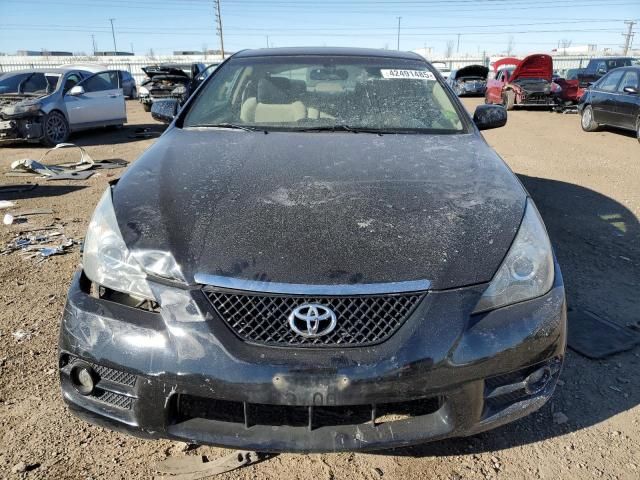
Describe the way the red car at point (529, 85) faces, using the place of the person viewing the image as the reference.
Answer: facing the viewer and to the right of the viewer

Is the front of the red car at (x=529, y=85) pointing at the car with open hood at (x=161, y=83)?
no

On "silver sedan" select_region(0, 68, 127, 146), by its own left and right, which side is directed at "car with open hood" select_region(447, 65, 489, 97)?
back

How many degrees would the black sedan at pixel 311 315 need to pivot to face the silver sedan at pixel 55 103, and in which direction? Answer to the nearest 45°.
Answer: approximately 135° to its right

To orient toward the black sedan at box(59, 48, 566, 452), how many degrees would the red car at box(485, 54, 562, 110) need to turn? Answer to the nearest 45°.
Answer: approximately 45° to its right

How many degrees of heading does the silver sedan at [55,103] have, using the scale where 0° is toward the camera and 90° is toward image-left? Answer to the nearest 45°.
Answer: approximately 45°

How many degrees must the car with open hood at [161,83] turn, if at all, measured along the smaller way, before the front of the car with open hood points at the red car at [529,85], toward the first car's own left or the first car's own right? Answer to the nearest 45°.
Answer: approximately 135° to the first car's own left

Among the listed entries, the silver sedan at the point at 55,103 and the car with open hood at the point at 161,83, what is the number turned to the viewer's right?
0

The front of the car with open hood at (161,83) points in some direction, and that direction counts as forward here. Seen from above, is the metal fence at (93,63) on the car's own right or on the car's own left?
on the car's own right

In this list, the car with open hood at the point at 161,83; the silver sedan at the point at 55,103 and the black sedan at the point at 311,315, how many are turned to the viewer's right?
0

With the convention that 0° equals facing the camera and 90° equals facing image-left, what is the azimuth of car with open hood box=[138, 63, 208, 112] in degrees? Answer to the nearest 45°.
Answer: approximately 45°

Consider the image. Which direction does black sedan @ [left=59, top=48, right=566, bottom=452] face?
toward the camera

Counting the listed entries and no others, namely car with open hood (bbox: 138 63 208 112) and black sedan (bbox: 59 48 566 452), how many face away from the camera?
0
